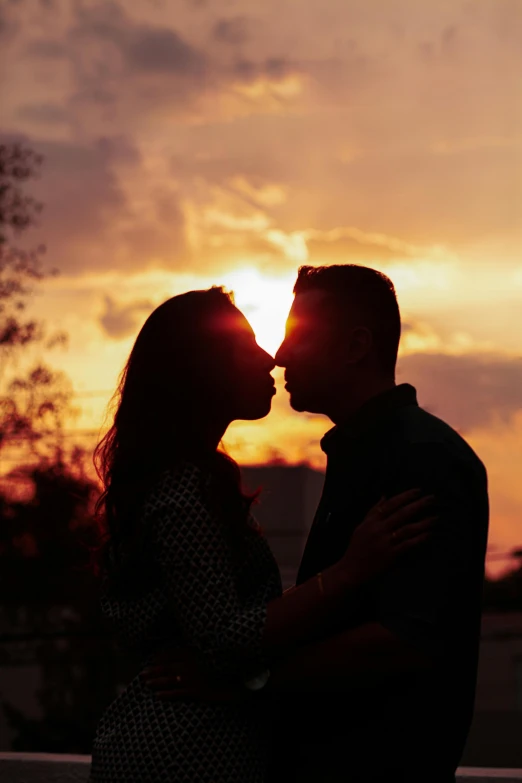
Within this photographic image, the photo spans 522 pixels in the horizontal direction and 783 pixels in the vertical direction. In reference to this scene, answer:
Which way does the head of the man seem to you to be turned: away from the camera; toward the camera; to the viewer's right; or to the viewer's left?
to the viewer's left

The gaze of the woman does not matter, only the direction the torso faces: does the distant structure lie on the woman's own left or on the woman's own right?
on the woman's own left

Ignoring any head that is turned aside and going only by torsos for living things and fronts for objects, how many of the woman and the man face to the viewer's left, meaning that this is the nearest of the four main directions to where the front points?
1

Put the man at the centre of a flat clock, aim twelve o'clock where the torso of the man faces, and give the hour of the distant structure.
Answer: The distant structure is roughly at 3 o'clock from the man.

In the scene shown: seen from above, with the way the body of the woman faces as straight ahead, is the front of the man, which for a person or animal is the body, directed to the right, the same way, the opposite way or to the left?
the opposite way

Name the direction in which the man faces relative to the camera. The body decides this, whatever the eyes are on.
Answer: to the viewer's left

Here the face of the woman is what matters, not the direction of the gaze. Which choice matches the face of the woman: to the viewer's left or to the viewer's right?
to the viewer's right

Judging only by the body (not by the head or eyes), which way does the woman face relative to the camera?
to the viewer's right
